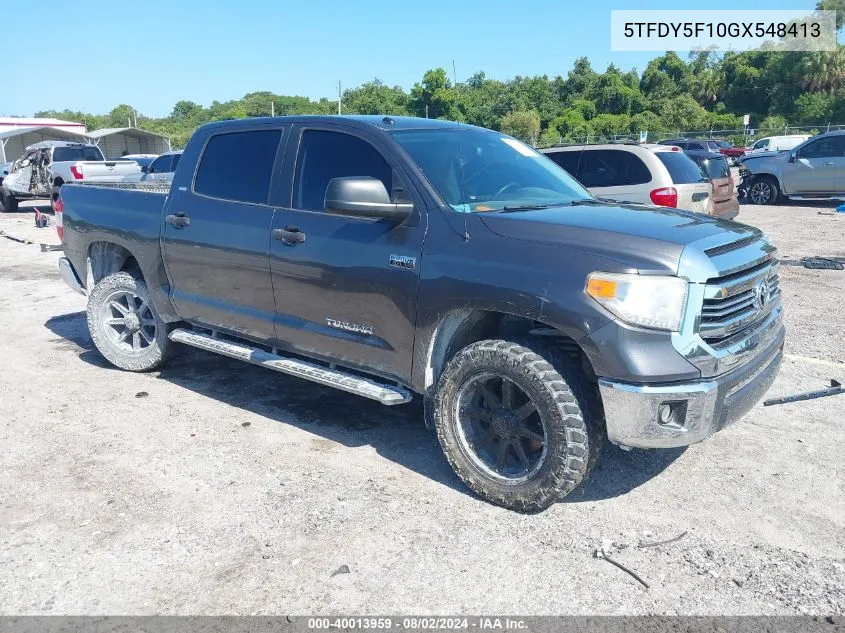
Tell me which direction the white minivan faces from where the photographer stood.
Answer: facing away from the viewer and to the left of the viewer

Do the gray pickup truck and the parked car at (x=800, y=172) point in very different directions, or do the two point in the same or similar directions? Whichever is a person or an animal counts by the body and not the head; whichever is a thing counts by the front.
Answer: very different directions

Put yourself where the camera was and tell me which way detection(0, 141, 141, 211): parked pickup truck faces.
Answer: facing away from the viewer and to the left of the viewer

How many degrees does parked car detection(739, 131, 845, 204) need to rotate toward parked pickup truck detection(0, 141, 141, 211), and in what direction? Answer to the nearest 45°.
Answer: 0° — it already faces it

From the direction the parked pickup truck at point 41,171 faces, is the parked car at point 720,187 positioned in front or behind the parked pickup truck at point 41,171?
behind

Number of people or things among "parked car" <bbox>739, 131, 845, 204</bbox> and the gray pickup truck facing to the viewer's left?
1

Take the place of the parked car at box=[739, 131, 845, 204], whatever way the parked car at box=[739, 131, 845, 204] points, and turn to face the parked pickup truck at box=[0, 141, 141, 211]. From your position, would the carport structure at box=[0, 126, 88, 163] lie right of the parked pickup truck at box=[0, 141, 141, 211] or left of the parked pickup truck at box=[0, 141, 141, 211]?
right

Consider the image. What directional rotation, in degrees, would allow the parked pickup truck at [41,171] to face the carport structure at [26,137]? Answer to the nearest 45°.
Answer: approximately 45° to its right

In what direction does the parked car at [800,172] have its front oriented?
to the viewer's left
